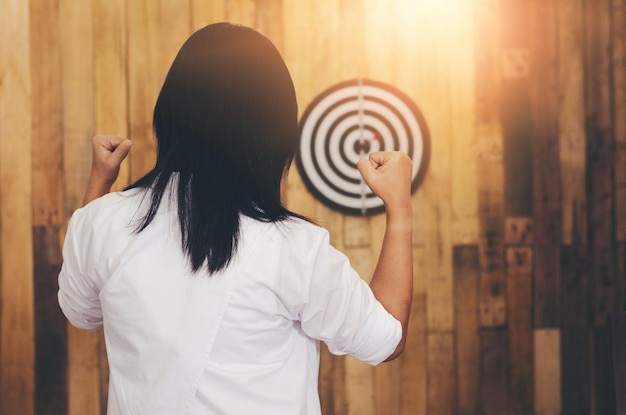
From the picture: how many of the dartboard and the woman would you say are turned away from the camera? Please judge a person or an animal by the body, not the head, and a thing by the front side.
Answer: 1

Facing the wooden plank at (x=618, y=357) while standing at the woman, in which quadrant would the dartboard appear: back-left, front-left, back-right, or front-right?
front-left

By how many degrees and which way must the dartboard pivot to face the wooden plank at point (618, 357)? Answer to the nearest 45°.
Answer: approximately 45° to its left

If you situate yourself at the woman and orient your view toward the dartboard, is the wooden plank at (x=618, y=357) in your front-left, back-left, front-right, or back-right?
front-right

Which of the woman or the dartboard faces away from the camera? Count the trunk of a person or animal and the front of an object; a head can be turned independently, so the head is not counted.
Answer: the woman

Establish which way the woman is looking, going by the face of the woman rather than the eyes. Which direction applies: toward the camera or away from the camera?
away from the camera

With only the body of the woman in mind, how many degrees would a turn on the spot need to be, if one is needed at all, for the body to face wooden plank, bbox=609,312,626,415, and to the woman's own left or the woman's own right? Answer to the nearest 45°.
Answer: approximately 45° to the woman's own right

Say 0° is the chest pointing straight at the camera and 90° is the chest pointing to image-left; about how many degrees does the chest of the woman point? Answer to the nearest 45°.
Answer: approximately 180°

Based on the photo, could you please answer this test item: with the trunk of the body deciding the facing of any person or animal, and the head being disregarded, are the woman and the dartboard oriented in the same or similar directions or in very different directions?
very different directions

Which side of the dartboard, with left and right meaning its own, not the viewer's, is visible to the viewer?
front

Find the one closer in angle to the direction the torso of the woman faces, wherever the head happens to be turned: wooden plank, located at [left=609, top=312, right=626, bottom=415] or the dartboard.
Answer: the dartboard

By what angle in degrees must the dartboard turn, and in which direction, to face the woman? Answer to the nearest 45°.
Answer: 0° — it already faces them

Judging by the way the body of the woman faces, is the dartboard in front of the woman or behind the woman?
in front
